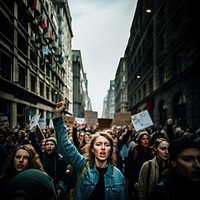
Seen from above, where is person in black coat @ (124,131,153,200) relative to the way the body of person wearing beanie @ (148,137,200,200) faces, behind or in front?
behind

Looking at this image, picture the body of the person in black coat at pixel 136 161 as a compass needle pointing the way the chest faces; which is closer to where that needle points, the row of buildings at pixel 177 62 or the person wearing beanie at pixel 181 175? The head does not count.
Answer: the person wearing beanie

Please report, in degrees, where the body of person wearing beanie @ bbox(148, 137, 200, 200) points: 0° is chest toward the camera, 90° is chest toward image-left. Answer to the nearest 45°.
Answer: approximately 315°

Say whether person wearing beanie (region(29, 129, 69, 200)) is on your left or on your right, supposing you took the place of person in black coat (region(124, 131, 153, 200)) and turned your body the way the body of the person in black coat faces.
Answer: on your right
